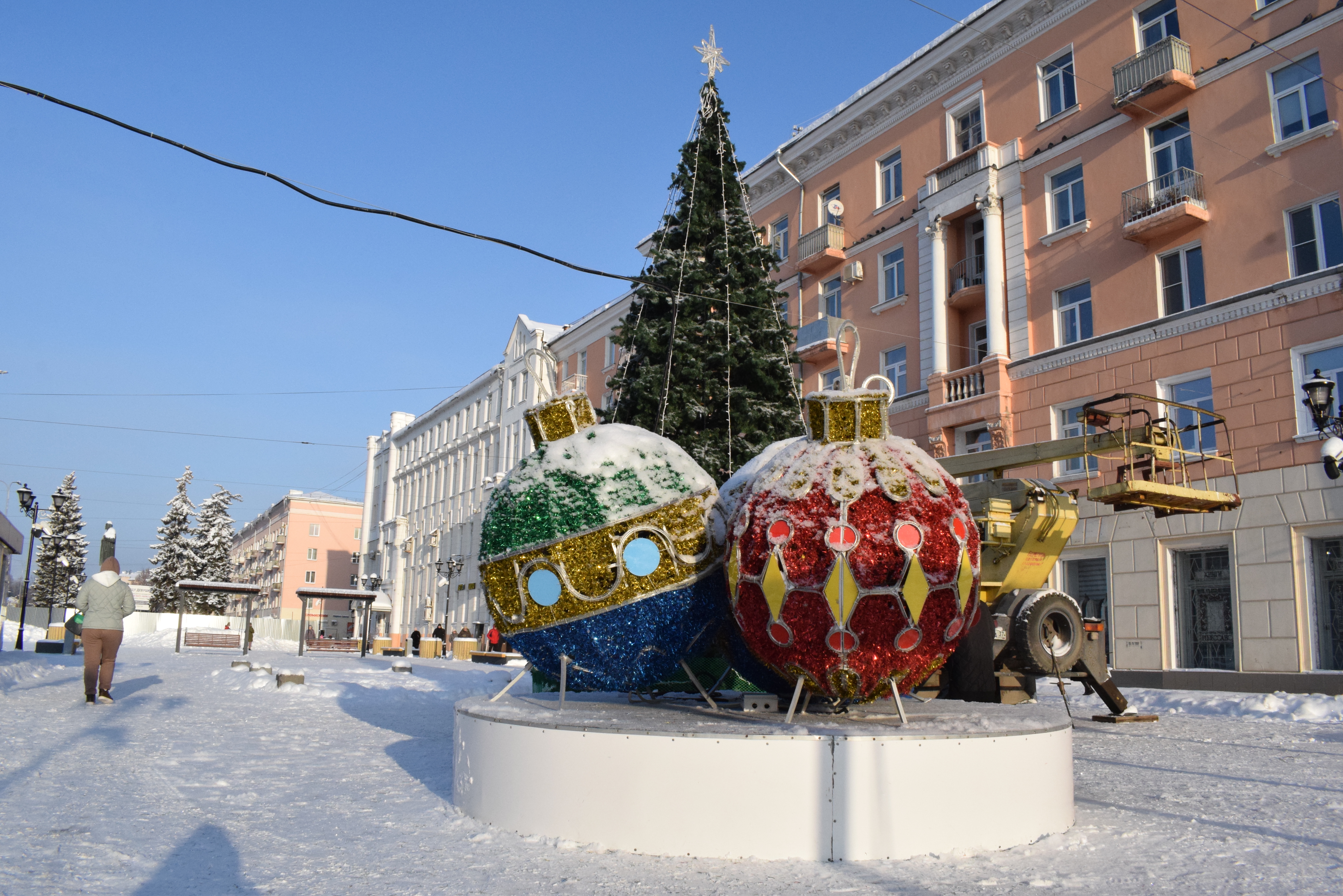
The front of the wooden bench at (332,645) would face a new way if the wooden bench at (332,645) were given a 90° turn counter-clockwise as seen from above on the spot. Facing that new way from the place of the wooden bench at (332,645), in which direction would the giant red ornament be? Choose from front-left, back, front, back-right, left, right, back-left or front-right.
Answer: right

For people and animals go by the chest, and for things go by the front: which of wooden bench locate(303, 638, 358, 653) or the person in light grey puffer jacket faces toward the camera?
the wooden bench

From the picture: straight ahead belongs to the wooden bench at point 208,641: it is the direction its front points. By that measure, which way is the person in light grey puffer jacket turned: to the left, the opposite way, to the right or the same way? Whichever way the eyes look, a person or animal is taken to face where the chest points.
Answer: the opposite way

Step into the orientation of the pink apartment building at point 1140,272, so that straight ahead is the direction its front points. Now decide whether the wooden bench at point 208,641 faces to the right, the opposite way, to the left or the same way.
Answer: to the left

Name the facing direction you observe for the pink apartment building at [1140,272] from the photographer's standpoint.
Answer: facing the viewer and to the left of the viewer

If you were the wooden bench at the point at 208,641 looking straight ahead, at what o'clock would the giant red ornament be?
The giant red ornament is roughly at 12 o'clock from the wooden bench.

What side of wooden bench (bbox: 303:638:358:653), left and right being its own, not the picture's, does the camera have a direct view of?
front

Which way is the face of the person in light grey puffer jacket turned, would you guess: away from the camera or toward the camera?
away from the camera

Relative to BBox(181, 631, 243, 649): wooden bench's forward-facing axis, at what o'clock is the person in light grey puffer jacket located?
The person in light grey puffer jacket is roughly at 12 o'clock from the wooden bench.

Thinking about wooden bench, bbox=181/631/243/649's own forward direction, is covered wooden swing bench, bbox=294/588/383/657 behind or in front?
in front

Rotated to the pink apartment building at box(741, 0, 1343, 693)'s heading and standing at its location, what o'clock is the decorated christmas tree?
The decorated christmas tree is roughly at 12 o'clock from the pink apartment building.

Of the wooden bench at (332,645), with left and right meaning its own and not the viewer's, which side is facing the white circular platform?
front

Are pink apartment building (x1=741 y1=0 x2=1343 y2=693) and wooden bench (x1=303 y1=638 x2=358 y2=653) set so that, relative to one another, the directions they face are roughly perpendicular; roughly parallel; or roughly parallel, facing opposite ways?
roughly perpendicular

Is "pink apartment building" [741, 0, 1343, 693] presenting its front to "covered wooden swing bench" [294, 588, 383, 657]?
no

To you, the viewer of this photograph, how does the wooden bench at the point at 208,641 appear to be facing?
facing the viewer

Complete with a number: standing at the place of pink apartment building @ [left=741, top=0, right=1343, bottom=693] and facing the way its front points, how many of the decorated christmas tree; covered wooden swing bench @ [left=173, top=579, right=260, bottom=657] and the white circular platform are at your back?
0

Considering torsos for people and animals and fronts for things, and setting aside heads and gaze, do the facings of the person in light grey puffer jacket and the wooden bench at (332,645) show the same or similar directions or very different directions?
very different directions

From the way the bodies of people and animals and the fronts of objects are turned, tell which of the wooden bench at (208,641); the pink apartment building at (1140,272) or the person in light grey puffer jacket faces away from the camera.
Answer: the person in light grey puffer jacket

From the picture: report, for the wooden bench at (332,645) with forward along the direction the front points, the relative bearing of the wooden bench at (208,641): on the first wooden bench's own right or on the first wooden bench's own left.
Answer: on the first wooden bench's own right

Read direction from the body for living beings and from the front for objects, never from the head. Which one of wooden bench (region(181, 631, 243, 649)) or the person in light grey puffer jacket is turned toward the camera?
the wooden bench

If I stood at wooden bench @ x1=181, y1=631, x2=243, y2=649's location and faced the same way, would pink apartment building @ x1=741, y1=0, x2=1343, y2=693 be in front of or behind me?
in front

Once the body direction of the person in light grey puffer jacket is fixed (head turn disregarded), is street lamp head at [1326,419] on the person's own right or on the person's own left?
on the person's own right
